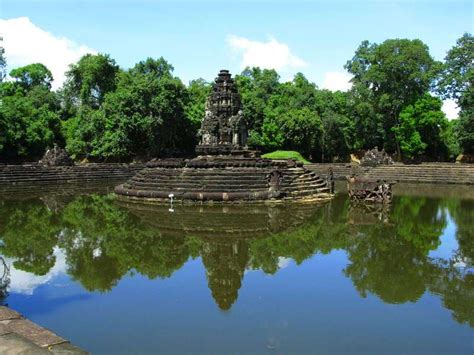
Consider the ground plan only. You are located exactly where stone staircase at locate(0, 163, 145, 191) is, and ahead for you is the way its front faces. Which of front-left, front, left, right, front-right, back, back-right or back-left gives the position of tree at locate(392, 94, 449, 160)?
left

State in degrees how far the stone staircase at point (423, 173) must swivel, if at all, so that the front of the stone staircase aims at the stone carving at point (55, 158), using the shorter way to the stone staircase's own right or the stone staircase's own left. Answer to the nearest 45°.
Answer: approximately 90° to the stone staircase's own right

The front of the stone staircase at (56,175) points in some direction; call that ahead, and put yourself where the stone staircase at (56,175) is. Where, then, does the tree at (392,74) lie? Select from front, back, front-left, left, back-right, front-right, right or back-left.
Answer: left

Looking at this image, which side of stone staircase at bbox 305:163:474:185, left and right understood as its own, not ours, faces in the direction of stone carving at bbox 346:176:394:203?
front

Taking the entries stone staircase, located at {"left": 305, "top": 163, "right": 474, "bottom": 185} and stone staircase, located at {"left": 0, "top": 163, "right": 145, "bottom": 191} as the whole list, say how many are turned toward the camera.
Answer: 2

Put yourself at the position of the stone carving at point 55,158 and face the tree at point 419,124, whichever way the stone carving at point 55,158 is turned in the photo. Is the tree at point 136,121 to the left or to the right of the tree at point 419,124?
left

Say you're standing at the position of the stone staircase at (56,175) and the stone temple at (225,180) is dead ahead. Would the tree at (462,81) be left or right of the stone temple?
left

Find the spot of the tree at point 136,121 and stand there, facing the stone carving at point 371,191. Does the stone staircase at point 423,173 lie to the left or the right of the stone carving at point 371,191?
left

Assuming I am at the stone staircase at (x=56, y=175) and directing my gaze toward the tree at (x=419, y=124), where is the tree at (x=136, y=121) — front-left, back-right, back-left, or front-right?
front-left

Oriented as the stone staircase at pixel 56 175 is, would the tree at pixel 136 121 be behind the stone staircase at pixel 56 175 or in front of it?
behind

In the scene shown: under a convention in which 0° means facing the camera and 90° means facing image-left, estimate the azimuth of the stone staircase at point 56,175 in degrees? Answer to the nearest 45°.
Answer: approximately 0°

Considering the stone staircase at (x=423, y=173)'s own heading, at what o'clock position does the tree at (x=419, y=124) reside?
The tree is roughly at 6 o'clock from the stone staircase.

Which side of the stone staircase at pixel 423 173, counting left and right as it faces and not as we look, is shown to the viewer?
front

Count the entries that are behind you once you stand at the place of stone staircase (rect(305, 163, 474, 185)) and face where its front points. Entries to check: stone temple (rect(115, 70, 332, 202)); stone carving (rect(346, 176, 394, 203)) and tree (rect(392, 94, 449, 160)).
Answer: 1

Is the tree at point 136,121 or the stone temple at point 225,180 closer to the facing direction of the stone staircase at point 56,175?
the stone temple
